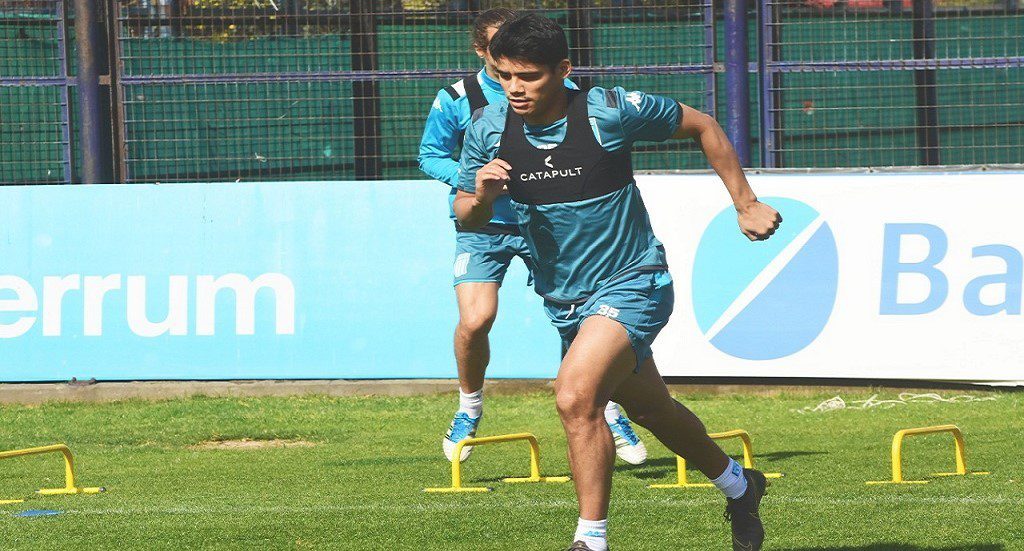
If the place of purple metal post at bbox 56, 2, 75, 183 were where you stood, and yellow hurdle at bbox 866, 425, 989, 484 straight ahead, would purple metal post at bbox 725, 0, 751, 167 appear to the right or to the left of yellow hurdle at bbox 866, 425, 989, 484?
left

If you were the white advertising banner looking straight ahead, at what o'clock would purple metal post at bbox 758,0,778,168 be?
The purple metal post is roughly at 5 o'clock from the white advertising banner.

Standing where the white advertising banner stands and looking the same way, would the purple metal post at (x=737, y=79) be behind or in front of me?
behind

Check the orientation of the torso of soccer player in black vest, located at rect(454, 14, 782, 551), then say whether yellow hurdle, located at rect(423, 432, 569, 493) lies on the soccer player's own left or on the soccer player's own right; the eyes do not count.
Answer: on the soccer player's own right

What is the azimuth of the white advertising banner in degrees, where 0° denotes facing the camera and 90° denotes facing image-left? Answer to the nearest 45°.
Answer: approximately 0°

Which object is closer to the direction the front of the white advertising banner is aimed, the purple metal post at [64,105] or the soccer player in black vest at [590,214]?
the soccer player in black vest

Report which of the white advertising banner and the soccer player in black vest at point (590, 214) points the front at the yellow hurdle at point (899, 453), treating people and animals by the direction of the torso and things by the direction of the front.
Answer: the white advertising banner
